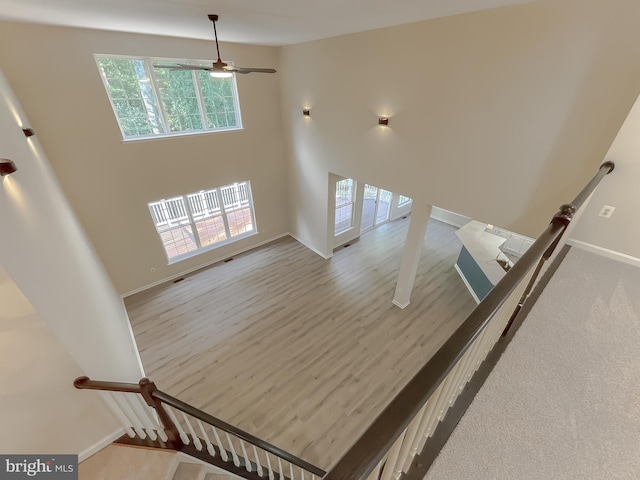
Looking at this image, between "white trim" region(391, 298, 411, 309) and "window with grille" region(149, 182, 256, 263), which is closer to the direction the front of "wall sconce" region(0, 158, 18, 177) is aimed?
the white trim

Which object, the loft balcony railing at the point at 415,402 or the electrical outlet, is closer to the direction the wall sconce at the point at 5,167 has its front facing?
the electrical outlet

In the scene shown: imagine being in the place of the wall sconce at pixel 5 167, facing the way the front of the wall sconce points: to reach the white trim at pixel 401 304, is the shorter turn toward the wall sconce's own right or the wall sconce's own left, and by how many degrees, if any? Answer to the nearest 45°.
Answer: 0° — it already faces it

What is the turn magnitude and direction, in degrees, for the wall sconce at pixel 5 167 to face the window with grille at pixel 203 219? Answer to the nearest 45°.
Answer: approximately 45° to its left

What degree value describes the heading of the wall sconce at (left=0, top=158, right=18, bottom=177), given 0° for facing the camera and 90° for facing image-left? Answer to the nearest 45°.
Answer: approximately 270°

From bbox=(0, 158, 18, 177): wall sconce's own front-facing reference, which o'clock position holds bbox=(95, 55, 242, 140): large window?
The large window is roughly at 10 o'clock from the wall sconce.
